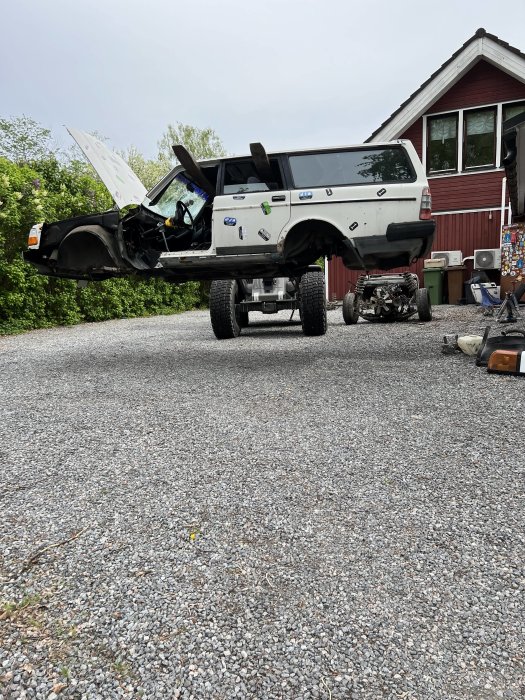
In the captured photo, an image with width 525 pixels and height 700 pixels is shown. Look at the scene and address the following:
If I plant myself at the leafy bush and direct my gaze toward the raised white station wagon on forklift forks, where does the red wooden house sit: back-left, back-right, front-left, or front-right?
front-left

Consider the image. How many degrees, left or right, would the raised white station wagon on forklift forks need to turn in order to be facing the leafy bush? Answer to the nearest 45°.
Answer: approximately 45° to its right

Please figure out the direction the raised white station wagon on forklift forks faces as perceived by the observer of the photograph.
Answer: facing to the left of the viewer

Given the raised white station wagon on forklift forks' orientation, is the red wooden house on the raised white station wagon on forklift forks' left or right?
on its right

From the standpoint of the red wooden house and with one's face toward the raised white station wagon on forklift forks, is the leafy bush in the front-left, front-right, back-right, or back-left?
front-right

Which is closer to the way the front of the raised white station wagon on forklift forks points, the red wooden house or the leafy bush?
the leafy bush
